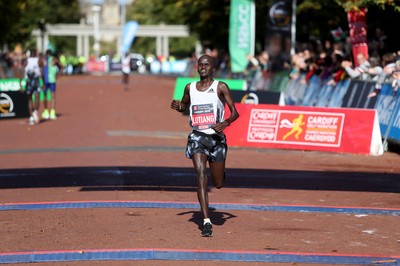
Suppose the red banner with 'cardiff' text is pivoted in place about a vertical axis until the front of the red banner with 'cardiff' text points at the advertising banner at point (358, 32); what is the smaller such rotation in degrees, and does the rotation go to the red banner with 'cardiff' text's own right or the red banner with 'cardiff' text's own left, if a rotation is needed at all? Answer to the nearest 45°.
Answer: approximately 180°

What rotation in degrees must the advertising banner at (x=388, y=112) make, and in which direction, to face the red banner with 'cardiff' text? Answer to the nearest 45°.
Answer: approximately 45° to its right

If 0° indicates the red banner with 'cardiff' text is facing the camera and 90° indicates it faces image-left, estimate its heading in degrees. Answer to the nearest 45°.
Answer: approximately 0°

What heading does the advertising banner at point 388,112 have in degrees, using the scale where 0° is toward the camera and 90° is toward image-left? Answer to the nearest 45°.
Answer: approximately 45°

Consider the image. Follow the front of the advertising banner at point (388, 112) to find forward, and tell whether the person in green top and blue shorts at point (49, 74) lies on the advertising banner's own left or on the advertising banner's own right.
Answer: on the advertising banner's own right

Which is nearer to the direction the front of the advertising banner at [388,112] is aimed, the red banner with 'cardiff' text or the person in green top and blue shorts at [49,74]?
the red banner with 'cardiff' text

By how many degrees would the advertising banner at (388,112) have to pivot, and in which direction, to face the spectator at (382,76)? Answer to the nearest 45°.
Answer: approximately 135° to its right

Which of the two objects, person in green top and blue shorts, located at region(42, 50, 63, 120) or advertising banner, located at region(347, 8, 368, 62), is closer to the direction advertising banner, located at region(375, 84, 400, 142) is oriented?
the person in green top and blue shorts

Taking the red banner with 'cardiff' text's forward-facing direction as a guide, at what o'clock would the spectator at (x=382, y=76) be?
The spectator is roughly at 8 o'clock from the red banner with 'cardiff' text.

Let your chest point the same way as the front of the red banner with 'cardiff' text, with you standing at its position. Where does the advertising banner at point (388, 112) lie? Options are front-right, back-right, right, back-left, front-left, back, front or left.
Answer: left

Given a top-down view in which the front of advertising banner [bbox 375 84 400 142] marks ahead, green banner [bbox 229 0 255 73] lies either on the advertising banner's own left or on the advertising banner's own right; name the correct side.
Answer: on the advertising banner's own right
